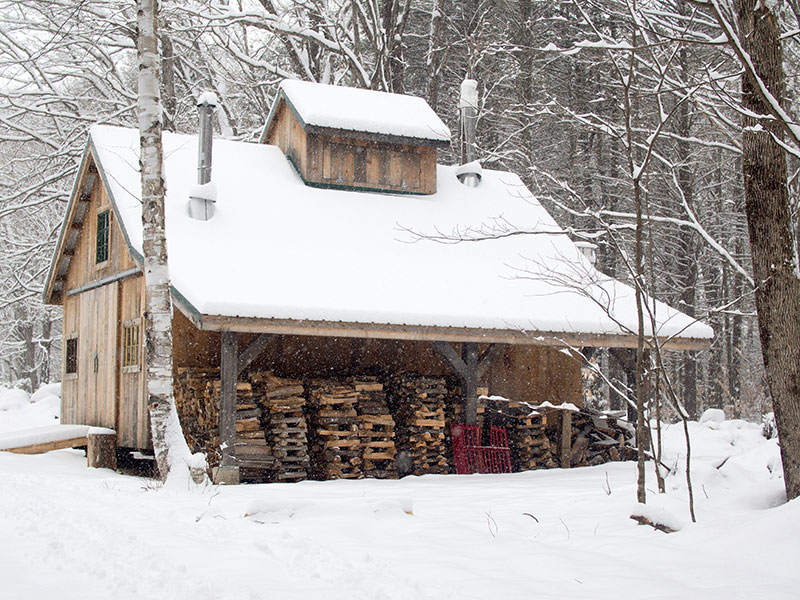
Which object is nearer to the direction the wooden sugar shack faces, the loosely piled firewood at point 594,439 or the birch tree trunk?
the birch tree trunk

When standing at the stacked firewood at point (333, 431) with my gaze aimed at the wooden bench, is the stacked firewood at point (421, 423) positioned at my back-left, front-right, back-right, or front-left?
back-right

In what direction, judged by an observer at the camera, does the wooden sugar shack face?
facing the viewer and to the left of the viewer

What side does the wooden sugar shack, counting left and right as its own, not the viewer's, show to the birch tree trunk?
front
